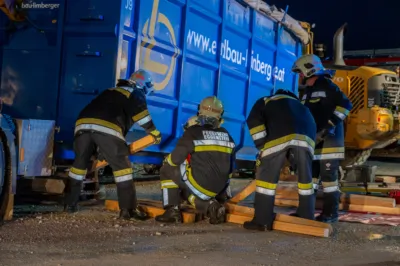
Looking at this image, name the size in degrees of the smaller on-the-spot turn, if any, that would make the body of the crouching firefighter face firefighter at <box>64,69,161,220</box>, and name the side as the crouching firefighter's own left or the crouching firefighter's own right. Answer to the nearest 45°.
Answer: approximately 45° to the crouching firefighter's own left

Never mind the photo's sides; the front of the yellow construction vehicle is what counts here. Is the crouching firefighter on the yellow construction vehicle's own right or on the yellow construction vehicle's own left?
on the yellow construction vehicle's own left

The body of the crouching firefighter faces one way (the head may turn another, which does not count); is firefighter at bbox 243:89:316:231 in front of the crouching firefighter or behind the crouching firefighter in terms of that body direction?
behind

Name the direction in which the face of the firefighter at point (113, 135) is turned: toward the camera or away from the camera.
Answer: away from the camera

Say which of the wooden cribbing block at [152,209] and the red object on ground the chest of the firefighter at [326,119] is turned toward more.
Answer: the wooden cribbing block

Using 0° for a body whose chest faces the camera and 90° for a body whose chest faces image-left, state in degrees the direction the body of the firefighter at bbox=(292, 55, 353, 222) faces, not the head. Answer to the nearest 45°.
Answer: approximately 90°

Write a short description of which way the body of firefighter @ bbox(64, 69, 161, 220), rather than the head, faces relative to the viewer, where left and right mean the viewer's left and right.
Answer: facing away from the viewer and to the right of the viewer

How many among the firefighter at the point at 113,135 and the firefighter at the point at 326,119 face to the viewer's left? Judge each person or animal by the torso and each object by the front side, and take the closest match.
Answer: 1

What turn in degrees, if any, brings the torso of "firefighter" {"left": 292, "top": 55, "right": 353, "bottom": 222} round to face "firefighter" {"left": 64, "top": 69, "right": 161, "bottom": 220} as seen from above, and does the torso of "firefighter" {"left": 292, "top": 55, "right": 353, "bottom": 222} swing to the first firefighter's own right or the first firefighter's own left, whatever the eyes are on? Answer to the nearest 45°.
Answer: approximately 45° to the first firefighter's own right

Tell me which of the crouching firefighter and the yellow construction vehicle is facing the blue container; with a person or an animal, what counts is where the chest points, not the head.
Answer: the crouching firefighter
